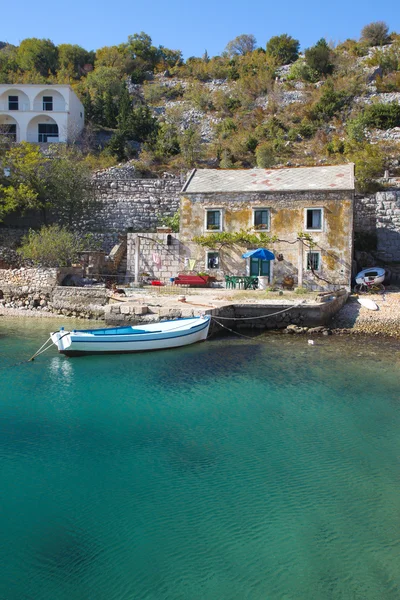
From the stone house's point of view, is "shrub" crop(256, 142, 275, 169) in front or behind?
behind

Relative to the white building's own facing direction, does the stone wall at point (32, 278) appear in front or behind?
in front

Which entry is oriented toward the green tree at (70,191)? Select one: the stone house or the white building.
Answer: the white building

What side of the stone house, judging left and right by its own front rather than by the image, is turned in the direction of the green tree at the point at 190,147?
back

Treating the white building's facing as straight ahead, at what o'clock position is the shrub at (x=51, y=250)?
The shrub is roughly at 12 o'clock from the white building.

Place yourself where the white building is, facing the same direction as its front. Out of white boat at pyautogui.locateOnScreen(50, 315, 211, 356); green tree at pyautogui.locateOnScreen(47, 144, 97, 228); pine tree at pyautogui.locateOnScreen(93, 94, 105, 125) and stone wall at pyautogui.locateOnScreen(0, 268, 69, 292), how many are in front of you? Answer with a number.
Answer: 3

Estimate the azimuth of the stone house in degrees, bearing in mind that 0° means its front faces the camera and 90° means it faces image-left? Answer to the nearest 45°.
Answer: approximately 0°

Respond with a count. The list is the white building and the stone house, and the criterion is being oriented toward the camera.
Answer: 2

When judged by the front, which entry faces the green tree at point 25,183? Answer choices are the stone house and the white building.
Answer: the white building

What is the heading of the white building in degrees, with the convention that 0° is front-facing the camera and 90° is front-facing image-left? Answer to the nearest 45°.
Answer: approximately 0°

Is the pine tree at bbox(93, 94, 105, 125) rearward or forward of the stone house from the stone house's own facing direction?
rearward
